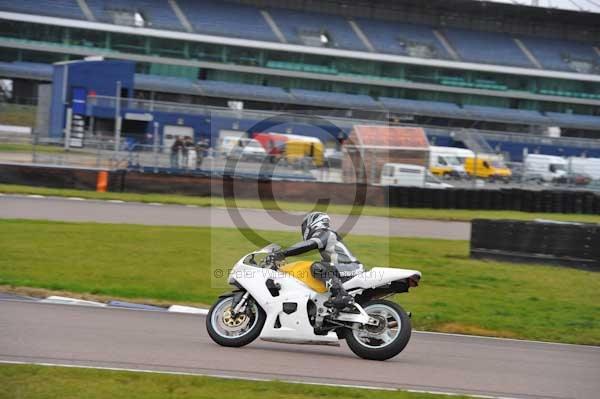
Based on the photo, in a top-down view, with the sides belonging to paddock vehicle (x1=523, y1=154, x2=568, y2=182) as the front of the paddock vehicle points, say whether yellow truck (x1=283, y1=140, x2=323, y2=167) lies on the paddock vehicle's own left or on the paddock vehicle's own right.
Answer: on the paddock vehicle's own right

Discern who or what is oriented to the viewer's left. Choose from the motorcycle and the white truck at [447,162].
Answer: the motorcycle

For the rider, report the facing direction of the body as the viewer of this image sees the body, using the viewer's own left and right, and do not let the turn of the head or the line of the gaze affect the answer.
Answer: facing to the left of the viewer

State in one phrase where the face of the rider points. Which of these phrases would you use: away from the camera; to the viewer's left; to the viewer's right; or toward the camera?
to the viewer's left

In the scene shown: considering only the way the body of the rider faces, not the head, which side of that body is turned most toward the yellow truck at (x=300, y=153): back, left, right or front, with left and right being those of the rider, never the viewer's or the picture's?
right

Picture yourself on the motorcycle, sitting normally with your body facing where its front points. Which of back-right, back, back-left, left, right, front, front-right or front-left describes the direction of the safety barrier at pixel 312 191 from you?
right

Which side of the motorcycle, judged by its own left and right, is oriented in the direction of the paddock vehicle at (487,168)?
right

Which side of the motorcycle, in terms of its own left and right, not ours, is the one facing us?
left
